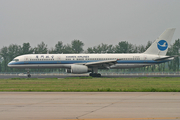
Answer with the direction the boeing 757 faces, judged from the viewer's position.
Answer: facing to the left of the viewer
